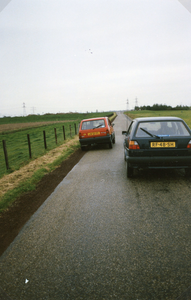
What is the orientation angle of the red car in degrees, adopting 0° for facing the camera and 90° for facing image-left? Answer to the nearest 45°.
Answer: approximately 180°
